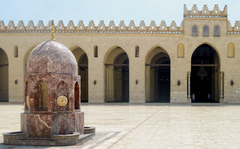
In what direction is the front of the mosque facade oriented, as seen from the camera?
facing the viewer

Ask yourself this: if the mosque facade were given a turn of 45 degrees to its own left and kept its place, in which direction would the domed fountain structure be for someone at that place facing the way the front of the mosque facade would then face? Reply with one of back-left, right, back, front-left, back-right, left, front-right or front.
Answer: front-right
